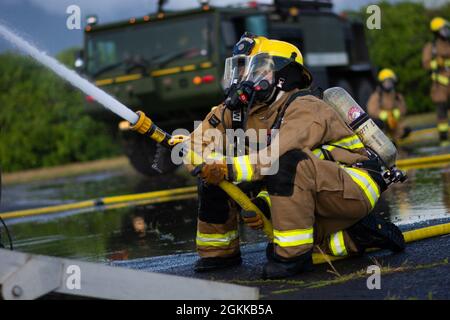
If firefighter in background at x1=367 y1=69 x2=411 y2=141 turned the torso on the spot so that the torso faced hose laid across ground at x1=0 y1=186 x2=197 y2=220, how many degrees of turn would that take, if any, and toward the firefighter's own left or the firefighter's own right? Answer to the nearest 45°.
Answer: approximately 45° to the firefighter's own right

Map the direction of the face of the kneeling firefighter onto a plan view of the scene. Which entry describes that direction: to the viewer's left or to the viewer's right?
to the viewer's left

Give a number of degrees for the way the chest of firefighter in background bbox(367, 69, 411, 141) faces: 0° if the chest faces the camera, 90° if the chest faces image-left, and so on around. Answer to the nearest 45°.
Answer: approximately 0°

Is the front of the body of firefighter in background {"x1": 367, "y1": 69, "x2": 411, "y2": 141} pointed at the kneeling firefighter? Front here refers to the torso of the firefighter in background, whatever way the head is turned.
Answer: yes

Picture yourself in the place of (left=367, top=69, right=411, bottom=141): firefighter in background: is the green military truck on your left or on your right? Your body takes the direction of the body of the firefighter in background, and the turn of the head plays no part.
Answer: on your right

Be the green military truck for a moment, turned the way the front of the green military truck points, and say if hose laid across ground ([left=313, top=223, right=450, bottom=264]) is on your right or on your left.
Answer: on your left

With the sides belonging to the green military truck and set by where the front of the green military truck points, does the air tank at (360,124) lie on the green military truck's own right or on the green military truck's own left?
on the green military truck's own left

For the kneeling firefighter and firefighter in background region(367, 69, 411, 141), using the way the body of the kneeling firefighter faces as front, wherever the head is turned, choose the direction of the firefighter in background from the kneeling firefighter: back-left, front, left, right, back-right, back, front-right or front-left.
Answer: back-right

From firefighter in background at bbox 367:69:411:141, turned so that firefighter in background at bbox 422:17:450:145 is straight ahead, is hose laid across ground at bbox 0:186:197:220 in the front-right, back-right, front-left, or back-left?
back-right

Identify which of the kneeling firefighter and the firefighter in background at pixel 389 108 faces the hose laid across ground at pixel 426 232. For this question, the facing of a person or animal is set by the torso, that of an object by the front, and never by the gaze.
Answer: the firefighter in background

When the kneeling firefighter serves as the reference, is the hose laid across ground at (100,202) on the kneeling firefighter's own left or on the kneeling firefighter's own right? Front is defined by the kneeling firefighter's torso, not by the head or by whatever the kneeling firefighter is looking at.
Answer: on the kneeling firefighter's own right
